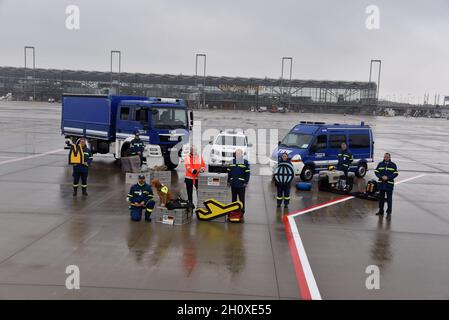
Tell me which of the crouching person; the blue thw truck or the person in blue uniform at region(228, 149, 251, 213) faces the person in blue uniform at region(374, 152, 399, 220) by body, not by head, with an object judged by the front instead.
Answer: the blue thw truck

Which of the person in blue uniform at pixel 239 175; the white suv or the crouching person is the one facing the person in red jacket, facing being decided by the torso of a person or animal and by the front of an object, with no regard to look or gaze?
the white suv

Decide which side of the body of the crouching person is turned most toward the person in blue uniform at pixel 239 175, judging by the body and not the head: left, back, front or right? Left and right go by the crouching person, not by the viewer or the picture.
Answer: left

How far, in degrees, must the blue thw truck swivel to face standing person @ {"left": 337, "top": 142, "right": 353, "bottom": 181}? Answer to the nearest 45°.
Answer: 0° — it already faces them

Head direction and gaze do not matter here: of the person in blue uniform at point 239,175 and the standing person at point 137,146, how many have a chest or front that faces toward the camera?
2

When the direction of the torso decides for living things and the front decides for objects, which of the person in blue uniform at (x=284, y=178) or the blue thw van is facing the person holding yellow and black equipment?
the blue thw van

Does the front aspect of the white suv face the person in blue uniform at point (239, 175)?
yes

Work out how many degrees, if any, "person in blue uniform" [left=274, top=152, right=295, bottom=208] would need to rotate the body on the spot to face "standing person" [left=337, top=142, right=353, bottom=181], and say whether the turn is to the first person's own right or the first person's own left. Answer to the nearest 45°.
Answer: approximately 135° to the first person's own left

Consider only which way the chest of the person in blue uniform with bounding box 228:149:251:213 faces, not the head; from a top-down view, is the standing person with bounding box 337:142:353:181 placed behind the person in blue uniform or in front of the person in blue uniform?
behind

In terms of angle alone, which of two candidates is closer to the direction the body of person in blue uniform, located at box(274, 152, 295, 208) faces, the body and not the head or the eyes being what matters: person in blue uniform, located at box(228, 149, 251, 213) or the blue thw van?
the person in blue uniform

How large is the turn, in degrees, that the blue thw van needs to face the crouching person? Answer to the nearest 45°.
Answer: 0° — it already faces them

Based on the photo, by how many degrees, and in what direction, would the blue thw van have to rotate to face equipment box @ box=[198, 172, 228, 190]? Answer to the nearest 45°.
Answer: approximately 45° to its left
